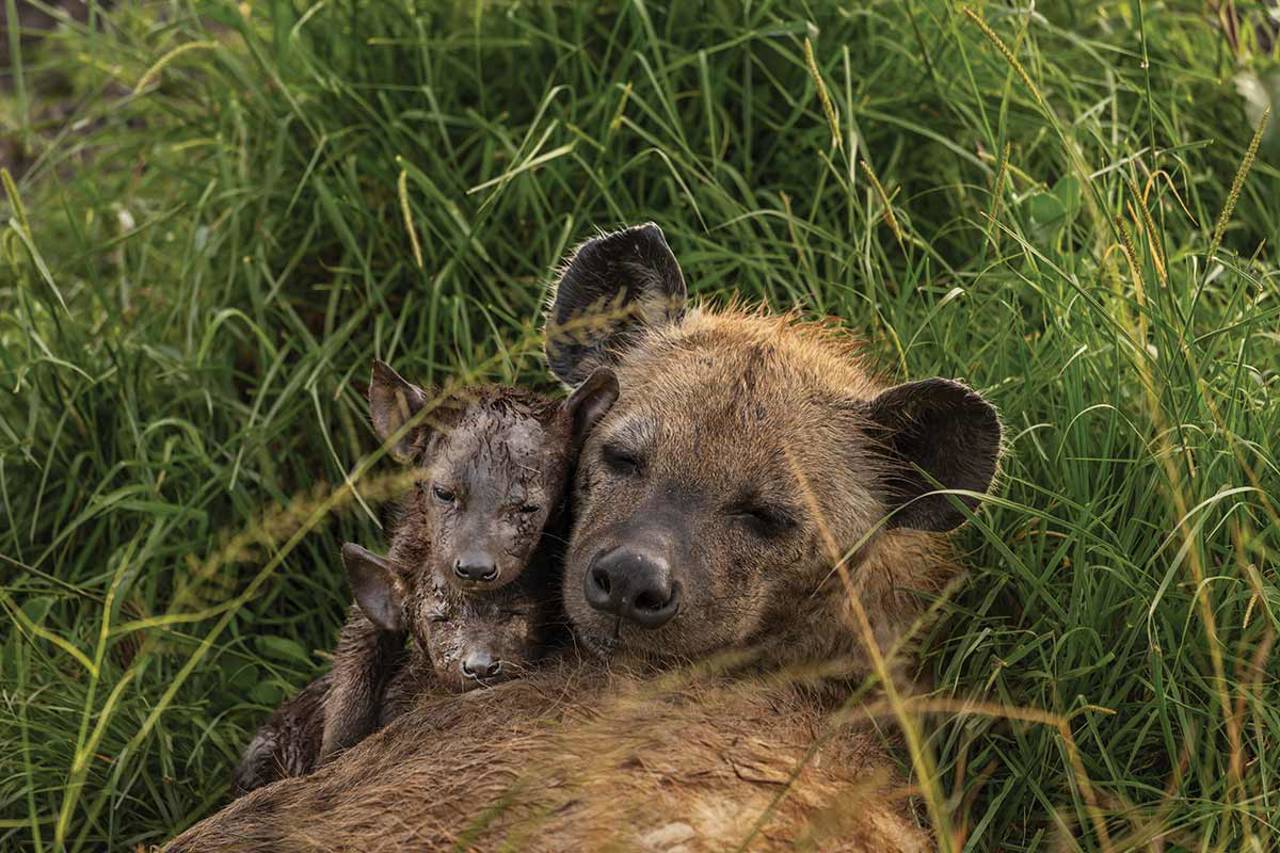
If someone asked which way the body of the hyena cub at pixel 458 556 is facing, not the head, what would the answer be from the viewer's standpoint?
toward the camera
